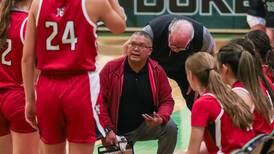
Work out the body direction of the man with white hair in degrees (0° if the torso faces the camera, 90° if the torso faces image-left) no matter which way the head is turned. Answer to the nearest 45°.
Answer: approximately 0°
